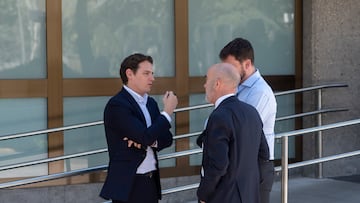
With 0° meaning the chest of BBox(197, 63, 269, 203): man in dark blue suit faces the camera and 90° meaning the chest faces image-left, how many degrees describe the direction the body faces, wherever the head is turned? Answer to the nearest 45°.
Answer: approximately 135°

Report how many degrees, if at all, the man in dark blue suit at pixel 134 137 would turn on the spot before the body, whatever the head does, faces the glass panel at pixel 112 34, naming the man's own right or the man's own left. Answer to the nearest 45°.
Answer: approximately 135° to the man's own left

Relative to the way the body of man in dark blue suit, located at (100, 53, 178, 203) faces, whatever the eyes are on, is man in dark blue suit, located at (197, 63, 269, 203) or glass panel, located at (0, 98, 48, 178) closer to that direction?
the man in dark blue suit

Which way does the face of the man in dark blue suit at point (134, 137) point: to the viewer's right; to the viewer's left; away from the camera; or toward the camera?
to the viewer's right

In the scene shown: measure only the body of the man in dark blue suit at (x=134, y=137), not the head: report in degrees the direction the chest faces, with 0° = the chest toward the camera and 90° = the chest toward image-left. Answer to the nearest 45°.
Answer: approximately 315°

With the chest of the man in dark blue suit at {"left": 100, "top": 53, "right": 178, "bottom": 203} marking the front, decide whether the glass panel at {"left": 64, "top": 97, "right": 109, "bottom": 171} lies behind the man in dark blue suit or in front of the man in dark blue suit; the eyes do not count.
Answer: behind

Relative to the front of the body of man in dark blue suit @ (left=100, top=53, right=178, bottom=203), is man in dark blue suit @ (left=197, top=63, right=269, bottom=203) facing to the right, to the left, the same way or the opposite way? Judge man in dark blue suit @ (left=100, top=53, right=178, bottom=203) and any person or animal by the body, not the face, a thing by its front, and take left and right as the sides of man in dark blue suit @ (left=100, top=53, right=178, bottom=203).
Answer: the opposite way
